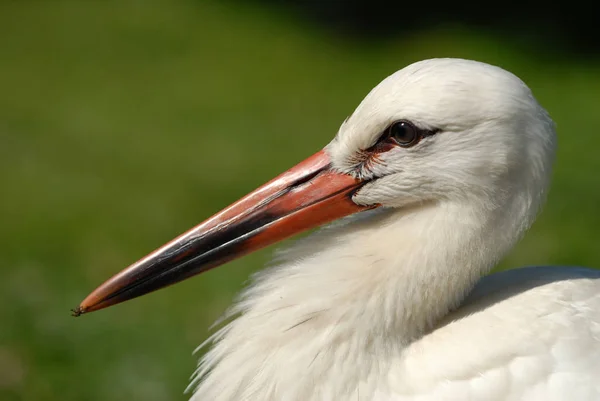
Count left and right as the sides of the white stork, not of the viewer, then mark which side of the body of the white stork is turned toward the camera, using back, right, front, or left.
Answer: left
